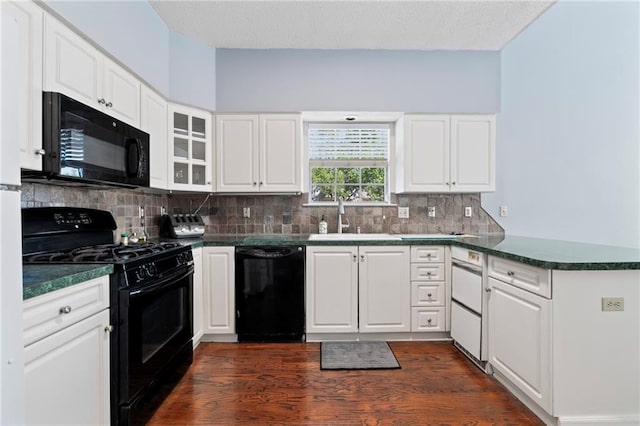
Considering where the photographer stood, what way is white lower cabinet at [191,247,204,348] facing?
facing to the right of the viewer

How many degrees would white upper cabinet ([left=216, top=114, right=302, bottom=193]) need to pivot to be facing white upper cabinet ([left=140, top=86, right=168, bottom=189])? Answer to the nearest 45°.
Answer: approximately 45° to its right

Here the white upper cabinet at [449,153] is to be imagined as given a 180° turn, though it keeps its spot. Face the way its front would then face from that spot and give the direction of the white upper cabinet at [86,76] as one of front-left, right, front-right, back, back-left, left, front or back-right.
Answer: back-left

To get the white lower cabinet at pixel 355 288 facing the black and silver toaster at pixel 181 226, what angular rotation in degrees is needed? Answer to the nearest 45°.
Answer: approximately 90° to its right

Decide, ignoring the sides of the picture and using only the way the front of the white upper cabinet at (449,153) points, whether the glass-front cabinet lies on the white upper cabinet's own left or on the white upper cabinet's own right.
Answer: on the white upper cabinet's own right

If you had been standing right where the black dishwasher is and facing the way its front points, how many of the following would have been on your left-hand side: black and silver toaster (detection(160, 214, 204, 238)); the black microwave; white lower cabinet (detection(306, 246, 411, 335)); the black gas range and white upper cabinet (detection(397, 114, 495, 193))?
2

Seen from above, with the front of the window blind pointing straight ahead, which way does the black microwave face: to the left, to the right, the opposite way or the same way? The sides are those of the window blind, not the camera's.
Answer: to the left

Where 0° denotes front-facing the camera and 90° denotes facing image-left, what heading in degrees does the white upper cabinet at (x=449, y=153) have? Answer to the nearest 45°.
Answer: approximately 0°

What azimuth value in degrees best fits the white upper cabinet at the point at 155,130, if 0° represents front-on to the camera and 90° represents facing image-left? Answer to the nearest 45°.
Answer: approximately 315°

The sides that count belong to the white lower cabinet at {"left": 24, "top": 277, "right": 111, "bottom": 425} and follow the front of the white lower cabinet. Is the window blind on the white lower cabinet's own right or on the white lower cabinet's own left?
on the white lower cabinet's own left

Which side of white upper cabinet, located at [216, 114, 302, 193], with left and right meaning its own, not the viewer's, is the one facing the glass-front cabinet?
right

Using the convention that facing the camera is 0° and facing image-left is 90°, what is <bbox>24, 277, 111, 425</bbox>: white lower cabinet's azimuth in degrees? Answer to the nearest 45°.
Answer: approximately 315°

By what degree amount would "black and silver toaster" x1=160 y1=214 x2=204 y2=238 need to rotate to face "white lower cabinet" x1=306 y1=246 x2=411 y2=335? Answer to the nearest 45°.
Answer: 0° — it already faces it
